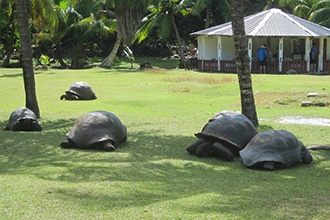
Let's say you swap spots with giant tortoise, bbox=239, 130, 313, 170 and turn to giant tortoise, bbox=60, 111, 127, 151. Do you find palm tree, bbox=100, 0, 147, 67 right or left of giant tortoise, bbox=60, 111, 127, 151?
right

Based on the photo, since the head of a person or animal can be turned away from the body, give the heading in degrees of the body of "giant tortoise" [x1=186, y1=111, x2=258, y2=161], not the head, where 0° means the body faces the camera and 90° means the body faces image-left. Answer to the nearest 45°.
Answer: approximately 45°

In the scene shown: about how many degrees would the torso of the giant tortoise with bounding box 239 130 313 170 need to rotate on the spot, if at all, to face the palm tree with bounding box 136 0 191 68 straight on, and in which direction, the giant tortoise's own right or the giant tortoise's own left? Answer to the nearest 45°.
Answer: approximately 45° to the giant tortoise's own left

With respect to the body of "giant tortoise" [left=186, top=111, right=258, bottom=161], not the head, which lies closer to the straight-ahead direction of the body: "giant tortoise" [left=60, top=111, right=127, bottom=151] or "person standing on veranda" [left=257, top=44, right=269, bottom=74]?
the giant tortoise

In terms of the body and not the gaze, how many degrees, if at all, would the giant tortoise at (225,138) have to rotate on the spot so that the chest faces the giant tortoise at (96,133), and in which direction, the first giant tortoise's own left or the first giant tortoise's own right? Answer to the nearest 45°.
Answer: approximately 45° to the first giant tortoise's own right

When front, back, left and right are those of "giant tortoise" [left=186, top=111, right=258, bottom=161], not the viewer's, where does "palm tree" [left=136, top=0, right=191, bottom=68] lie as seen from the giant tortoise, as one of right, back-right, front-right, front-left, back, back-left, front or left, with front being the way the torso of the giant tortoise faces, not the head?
back-right
